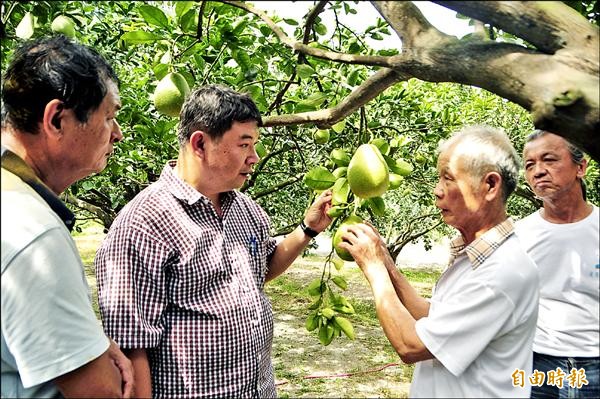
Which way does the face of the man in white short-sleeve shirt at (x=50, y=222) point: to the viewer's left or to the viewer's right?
to the viewer's right

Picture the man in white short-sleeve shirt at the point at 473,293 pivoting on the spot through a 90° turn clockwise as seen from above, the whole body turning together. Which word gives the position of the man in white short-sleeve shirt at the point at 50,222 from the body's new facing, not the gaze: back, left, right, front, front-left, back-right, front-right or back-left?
back-left

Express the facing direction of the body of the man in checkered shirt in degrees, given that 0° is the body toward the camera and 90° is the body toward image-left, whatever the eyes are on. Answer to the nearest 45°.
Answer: approximately 315°

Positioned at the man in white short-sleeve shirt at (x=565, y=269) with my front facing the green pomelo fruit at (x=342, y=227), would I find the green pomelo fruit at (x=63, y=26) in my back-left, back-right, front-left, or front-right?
front-right

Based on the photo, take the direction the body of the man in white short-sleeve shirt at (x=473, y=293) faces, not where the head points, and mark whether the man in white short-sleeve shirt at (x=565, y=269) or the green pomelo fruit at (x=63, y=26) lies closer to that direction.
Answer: the green pomelo fruit

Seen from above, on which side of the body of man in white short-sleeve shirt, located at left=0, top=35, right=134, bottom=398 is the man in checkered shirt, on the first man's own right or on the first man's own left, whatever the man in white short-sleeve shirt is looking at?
on the first man's own left

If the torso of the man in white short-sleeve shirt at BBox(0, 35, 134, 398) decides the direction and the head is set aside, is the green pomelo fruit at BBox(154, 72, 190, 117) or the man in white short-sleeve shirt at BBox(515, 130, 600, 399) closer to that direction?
the man in white short-sleeve shirt

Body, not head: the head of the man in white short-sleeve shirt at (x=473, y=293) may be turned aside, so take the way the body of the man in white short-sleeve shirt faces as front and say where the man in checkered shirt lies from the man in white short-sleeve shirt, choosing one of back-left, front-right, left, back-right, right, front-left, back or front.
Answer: front

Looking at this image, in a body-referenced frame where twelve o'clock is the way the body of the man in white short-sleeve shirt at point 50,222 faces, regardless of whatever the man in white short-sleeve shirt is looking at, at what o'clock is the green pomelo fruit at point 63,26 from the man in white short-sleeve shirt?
The green pomelo fruit is roughly at 9 o'clock from the man in white short-sleeve shirt.

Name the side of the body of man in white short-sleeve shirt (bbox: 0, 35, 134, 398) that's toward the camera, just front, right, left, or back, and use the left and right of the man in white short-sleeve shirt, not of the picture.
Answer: right
